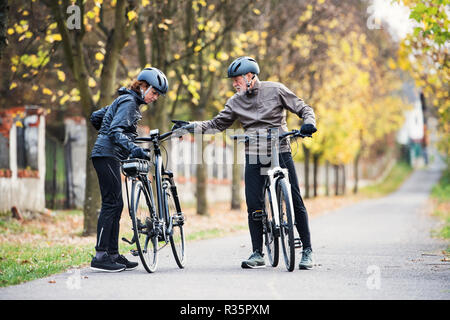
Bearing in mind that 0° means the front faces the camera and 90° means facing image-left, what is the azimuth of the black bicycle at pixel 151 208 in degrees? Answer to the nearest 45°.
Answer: approximately 225°

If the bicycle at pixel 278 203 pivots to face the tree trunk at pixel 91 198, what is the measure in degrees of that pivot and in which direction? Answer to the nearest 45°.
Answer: approximately 135° to its right

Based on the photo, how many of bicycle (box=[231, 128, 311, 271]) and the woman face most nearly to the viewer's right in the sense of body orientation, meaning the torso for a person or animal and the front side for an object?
1

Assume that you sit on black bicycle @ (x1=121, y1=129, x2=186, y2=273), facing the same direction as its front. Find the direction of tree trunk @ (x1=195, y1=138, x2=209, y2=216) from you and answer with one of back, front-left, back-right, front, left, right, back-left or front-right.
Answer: front-left

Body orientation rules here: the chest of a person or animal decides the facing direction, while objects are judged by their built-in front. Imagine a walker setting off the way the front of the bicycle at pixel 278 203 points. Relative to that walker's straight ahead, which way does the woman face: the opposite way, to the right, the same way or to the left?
to the left

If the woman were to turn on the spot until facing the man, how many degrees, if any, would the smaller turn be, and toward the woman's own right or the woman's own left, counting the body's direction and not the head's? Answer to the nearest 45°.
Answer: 0° — they already face them

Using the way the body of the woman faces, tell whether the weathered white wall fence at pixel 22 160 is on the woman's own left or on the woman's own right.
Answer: on the woman's own left

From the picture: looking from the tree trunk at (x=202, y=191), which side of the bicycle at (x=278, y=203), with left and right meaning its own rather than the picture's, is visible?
back

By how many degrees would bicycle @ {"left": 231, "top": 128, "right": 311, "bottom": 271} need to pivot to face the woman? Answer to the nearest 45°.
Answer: approximately 90° to its right

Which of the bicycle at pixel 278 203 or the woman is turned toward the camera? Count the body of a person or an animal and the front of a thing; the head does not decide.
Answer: the bicycle

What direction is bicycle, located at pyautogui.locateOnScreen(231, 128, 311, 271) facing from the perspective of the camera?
toward the camera

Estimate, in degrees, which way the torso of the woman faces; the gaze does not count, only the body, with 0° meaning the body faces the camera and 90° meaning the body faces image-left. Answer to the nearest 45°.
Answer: approximately 270°

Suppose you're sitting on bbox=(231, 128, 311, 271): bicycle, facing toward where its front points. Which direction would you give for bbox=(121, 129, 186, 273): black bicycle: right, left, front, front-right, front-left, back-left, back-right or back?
right

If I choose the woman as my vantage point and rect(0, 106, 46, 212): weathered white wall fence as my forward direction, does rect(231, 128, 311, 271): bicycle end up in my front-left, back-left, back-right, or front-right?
back-right

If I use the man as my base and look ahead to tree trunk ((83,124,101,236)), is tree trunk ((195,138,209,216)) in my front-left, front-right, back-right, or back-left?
front-right

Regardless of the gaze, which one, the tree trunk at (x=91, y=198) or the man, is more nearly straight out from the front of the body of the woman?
the man
